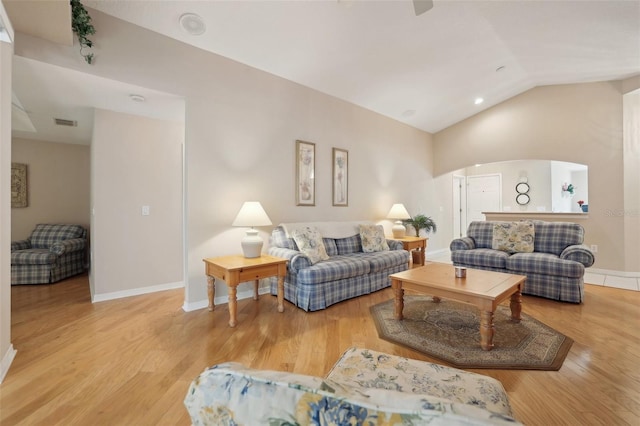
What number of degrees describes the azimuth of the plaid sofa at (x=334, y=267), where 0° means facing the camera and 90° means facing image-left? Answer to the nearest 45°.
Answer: approximately 315°

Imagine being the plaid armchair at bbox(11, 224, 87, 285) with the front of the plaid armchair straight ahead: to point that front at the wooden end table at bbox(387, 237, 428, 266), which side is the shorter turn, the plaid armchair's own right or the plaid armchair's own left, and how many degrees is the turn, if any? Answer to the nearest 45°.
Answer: approximately 90° to the plaid armchair's own left

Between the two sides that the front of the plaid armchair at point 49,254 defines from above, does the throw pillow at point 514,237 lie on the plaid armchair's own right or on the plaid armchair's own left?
on the plaid armchair's own left

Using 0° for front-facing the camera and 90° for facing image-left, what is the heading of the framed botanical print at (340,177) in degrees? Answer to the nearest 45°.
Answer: approximately 315°

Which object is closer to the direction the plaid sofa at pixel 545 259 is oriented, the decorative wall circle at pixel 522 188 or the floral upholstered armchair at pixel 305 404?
the floral upholstered armchair

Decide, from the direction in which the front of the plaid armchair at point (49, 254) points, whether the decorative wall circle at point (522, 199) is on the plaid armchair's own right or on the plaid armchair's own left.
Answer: on the plaid armchair's own left

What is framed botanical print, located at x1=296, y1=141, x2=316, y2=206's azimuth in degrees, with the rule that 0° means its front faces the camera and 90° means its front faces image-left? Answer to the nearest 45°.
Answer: approximately 315°

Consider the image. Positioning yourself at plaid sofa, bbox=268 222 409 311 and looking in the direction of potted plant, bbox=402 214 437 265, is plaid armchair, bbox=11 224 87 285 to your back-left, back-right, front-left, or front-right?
back-left

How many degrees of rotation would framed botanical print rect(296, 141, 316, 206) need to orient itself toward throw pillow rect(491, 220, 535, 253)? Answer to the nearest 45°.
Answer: approximately 45° to its left
